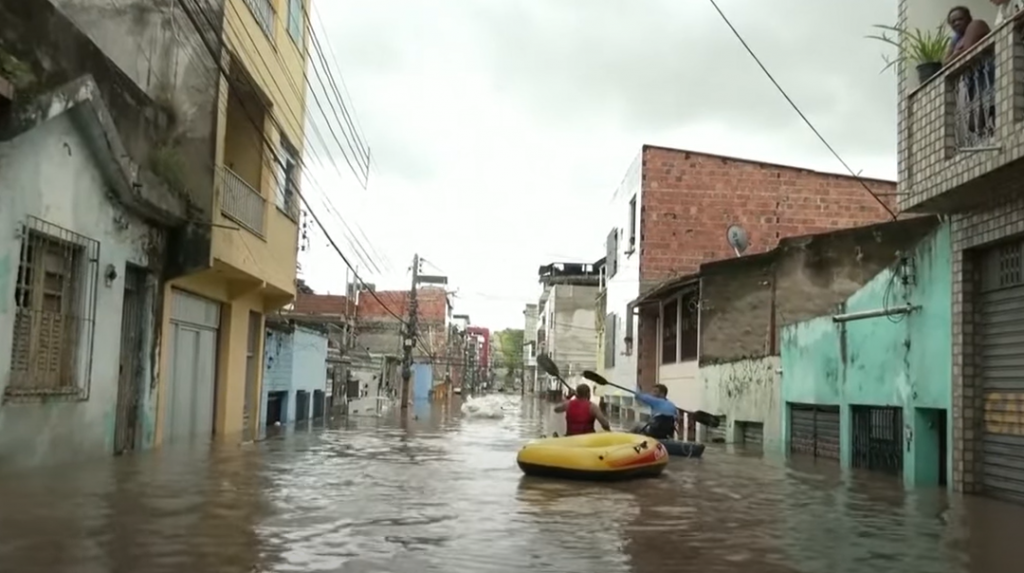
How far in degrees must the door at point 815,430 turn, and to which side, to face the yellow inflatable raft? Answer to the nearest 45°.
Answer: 0° — it already faces it

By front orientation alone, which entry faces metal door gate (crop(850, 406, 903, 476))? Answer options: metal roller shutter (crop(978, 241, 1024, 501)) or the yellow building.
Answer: the yellow building

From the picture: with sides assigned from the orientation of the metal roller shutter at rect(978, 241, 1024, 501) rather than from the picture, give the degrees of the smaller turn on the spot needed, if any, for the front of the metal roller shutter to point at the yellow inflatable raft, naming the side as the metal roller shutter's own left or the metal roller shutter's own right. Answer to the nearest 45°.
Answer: approximately 45° to the metal roller shutter's own right

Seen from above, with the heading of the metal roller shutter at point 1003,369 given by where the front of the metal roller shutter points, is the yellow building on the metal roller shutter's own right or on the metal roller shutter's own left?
on the metal roller shutter's own right

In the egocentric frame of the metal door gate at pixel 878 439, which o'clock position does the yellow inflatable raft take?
The yellow inflatable raft is roughly at 12 o'clock from the metal door gate.

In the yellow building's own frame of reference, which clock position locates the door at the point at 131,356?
The door is roughly at 2 o'clock from the yellow building.

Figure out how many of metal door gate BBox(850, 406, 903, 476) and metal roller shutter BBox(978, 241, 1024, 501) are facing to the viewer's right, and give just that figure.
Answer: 0

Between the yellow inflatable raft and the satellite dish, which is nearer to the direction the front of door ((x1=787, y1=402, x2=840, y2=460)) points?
the yellow inflatable raft

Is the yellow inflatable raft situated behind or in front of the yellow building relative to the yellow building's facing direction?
in front

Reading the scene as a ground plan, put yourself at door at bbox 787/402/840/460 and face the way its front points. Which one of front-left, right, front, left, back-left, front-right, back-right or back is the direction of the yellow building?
front-right

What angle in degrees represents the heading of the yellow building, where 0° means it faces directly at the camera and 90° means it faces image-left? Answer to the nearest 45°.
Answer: approximately 315°
